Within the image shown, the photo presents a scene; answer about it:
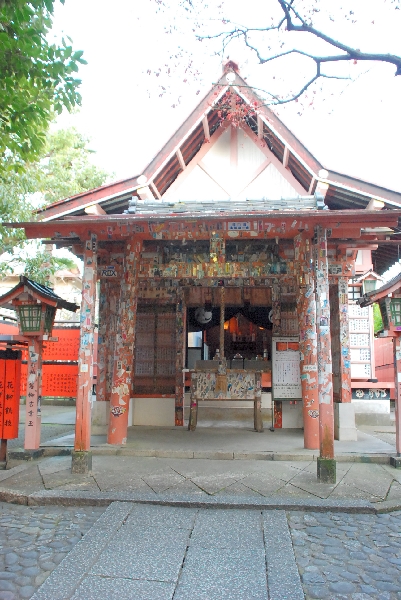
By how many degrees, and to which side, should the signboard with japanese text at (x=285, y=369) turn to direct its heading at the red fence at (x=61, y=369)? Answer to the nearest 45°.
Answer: approximately 135° to its right

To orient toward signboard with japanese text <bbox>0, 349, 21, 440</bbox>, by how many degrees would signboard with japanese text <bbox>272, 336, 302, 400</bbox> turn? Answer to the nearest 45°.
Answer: approximately 45° to its right

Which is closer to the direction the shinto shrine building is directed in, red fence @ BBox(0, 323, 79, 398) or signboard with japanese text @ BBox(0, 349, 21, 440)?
the signboard with japanese text

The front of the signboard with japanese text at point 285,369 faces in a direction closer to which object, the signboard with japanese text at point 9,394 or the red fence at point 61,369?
the signboard with japanese text

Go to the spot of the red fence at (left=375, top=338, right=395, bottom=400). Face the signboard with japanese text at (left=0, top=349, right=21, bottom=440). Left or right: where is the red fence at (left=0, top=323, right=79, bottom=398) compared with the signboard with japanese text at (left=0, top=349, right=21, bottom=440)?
right

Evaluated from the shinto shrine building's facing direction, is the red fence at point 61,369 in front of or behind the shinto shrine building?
behind

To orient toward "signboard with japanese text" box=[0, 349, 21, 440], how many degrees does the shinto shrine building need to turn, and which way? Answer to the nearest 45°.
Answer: approximately 45° to its right

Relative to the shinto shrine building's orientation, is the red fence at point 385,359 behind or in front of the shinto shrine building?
behind

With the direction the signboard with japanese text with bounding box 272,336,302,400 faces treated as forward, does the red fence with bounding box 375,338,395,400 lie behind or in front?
behind
